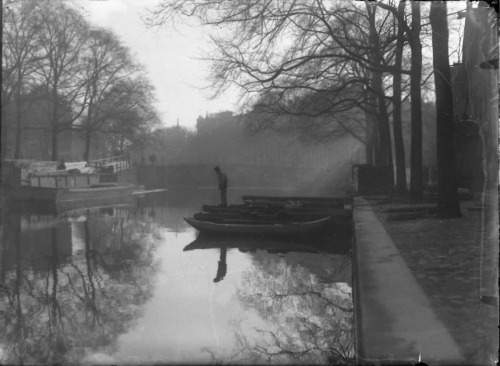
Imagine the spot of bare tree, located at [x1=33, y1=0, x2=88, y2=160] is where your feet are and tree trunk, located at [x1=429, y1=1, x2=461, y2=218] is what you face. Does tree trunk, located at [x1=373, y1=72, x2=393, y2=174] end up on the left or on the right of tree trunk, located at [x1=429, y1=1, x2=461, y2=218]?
left

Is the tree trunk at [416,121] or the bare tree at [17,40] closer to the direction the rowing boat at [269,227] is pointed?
the bare tree

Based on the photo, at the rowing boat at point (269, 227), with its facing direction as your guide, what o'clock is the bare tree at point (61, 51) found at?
The bare tree is roughly at 1 o'clock from the rowing boat.

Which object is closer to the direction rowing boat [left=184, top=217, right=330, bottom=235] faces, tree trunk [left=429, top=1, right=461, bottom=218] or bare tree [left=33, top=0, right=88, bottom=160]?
the bare tree

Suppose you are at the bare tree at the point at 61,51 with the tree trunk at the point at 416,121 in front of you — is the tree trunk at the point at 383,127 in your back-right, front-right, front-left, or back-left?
front-left

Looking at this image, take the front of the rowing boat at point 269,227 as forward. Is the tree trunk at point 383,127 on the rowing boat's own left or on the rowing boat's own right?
on the rowing boat's own right

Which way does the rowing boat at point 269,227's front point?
to the viewer's left

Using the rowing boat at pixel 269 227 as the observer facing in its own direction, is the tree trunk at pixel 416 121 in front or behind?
behind
